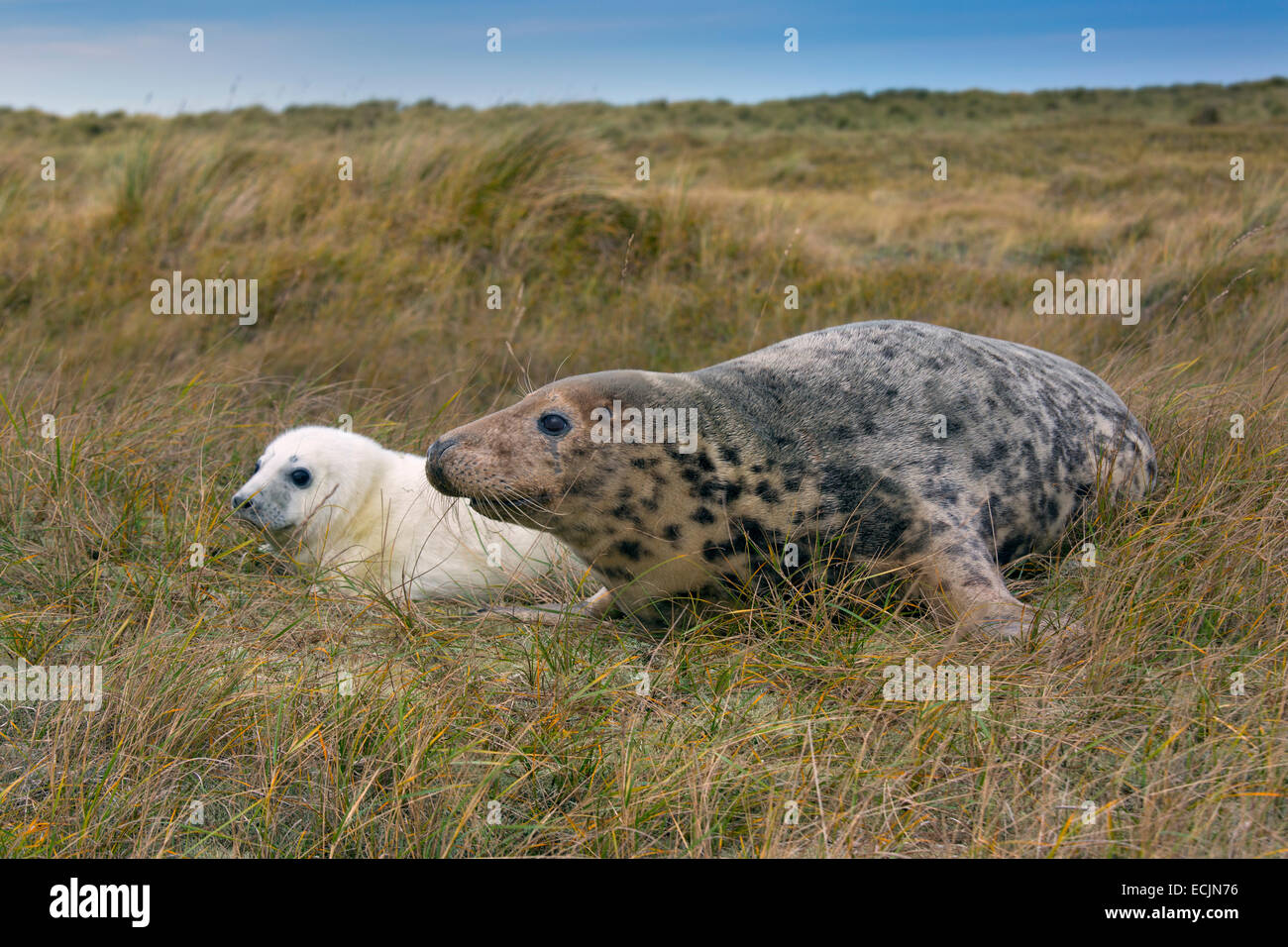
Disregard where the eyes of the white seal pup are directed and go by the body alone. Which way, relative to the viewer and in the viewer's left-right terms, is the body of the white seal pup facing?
facing to the left of the viewer

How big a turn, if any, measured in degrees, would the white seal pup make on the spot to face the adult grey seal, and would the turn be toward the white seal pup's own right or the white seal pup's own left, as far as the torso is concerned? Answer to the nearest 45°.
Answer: approximately 135° to the white seal pup's own left
